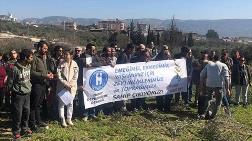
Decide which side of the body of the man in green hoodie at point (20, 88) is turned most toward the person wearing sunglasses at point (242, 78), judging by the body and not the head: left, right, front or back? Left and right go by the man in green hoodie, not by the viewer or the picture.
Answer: left

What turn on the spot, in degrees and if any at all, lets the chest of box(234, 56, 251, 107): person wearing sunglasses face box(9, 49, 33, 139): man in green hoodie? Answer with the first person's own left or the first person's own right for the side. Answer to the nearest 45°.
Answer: approximately 45° to the first person's own right

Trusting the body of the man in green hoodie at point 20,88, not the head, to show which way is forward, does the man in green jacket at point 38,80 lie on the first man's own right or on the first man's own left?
on the first man's own left

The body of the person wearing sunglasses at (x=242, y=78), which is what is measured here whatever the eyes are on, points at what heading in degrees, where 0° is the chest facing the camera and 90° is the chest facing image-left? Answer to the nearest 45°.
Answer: approximately 0°

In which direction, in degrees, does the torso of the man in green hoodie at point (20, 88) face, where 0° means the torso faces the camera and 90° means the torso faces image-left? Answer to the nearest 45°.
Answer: approximately 315°

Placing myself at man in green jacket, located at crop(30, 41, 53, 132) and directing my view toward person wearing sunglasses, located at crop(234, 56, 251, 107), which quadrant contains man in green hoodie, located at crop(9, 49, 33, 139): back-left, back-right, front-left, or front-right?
back-right
